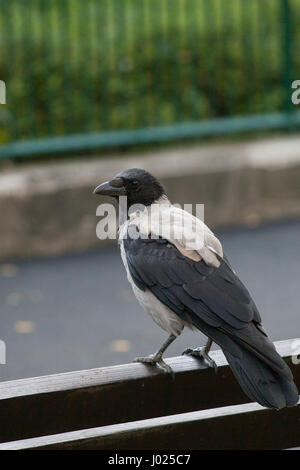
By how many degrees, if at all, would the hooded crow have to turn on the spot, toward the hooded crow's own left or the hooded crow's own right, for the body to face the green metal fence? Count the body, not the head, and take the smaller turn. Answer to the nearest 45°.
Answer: approximately 45° to the hooded crow's own right

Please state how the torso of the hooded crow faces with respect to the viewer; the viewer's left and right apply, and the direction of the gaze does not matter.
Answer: facing away from the viewer and to the left of the viewer
